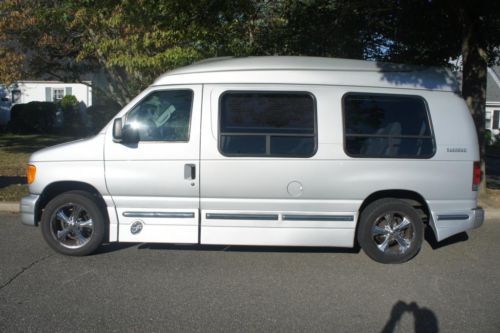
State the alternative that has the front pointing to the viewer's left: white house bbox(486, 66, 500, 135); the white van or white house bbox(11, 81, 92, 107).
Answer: the white van

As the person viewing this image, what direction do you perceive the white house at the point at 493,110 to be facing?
facing the viewer

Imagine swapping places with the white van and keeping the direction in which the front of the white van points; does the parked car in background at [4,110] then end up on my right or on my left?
on my right

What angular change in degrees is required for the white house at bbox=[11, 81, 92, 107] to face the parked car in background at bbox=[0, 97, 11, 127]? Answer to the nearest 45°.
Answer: approximately 90° to its right

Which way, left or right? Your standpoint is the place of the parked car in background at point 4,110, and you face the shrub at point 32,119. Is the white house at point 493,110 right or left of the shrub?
left

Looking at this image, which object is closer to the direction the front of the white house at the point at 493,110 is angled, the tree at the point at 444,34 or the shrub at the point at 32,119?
the tree

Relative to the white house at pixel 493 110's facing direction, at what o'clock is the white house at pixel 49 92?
the white house at pixel 49 92 is roughly at 2 o'clock from the white house at pixel 493 110.

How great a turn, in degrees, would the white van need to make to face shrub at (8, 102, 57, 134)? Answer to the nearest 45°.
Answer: approximately 45° to its right

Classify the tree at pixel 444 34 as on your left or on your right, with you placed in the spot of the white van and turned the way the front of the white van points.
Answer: on your right

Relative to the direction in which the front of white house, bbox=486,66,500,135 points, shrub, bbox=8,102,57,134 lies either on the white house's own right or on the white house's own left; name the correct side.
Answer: on the white house's own right

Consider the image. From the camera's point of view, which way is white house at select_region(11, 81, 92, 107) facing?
toward the camera

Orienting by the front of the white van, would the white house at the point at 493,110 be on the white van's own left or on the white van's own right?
on the white van's own right

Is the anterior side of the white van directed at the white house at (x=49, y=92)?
no

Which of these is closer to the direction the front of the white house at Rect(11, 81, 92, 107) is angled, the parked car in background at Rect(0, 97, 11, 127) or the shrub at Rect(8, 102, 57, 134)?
the shrub

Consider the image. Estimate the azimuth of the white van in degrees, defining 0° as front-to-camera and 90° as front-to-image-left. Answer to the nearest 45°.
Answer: approximately 90°

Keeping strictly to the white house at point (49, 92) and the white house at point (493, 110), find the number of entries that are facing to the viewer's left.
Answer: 0

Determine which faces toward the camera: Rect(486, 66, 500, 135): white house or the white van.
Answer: the white house

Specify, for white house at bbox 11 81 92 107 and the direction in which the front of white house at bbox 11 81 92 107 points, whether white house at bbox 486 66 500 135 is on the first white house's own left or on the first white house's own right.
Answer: on the first white house's own left
